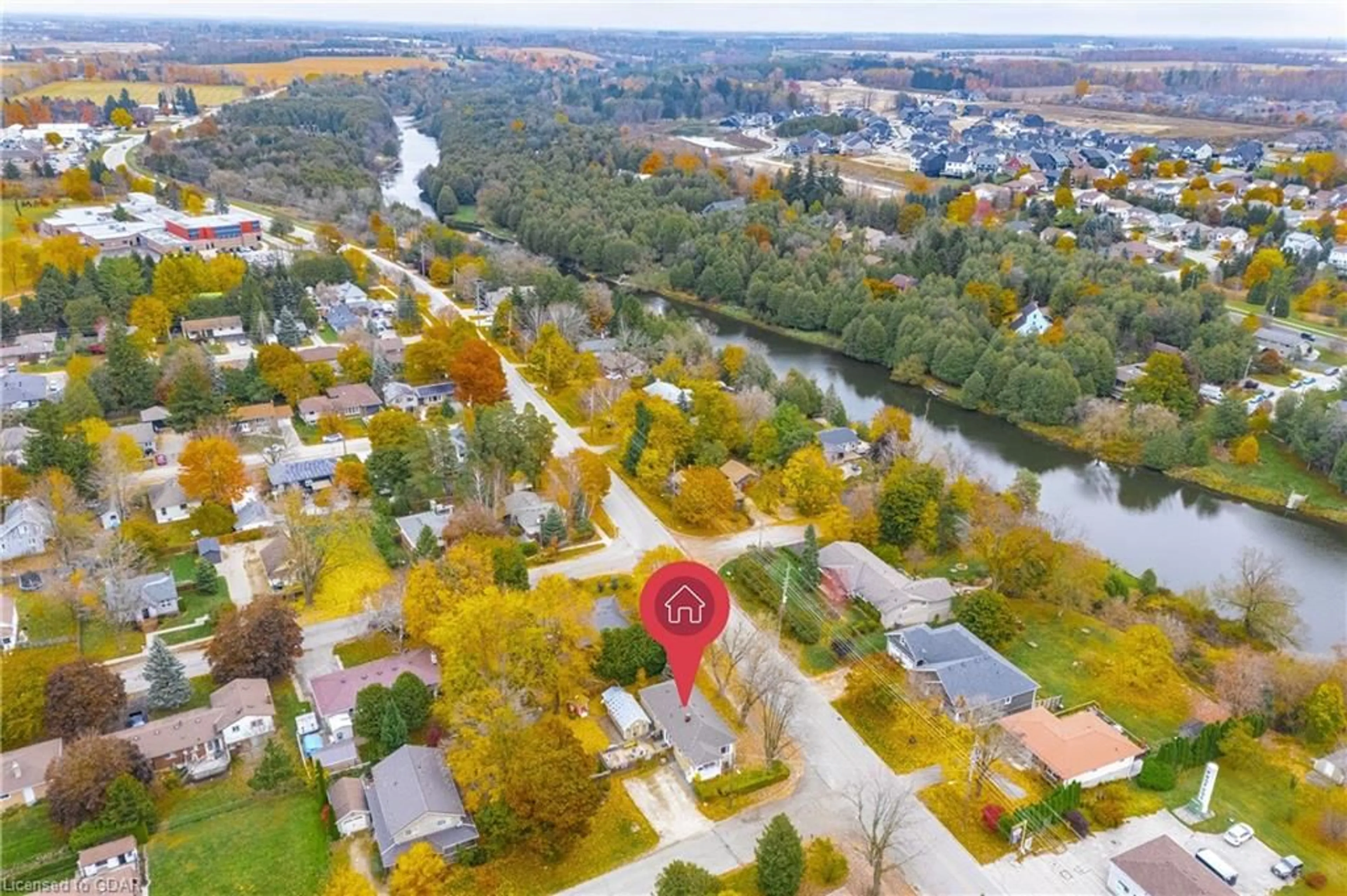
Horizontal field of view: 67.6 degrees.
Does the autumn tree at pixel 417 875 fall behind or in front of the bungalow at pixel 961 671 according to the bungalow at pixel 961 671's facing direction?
in front

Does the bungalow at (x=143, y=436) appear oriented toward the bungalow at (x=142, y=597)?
yes

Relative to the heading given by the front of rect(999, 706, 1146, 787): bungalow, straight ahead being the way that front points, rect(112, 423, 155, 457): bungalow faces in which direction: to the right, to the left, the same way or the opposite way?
to the left

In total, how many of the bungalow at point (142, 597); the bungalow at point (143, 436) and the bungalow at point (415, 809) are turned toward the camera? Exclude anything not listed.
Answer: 3

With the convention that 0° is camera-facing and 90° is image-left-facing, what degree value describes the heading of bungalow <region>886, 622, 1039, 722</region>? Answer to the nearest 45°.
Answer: approximately 45°

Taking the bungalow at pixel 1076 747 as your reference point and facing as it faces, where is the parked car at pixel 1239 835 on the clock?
The parked car is roughly at 8 o'clock from the bungalow.

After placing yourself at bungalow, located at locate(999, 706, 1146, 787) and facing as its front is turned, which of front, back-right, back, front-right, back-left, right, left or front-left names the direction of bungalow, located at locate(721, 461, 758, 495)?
right

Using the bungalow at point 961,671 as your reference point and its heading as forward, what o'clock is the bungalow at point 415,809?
the bungalow at point 415,809 is roughly at 12 o'clock from the bungalow at point 961,671.

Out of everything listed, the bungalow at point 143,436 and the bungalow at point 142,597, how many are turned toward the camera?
2

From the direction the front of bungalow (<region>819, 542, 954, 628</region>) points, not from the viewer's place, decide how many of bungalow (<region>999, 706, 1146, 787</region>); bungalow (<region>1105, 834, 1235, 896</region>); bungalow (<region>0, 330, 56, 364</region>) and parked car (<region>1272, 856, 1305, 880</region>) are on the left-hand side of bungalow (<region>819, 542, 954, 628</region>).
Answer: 3

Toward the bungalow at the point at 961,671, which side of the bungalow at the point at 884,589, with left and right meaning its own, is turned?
left

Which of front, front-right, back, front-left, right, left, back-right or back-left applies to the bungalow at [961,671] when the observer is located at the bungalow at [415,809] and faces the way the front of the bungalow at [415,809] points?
left

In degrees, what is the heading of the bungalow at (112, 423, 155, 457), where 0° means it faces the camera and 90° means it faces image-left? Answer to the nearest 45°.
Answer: approximately 0°

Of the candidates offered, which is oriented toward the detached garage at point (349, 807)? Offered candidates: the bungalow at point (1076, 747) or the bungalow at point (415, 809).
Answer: the bungalow at point (1076, 747)
